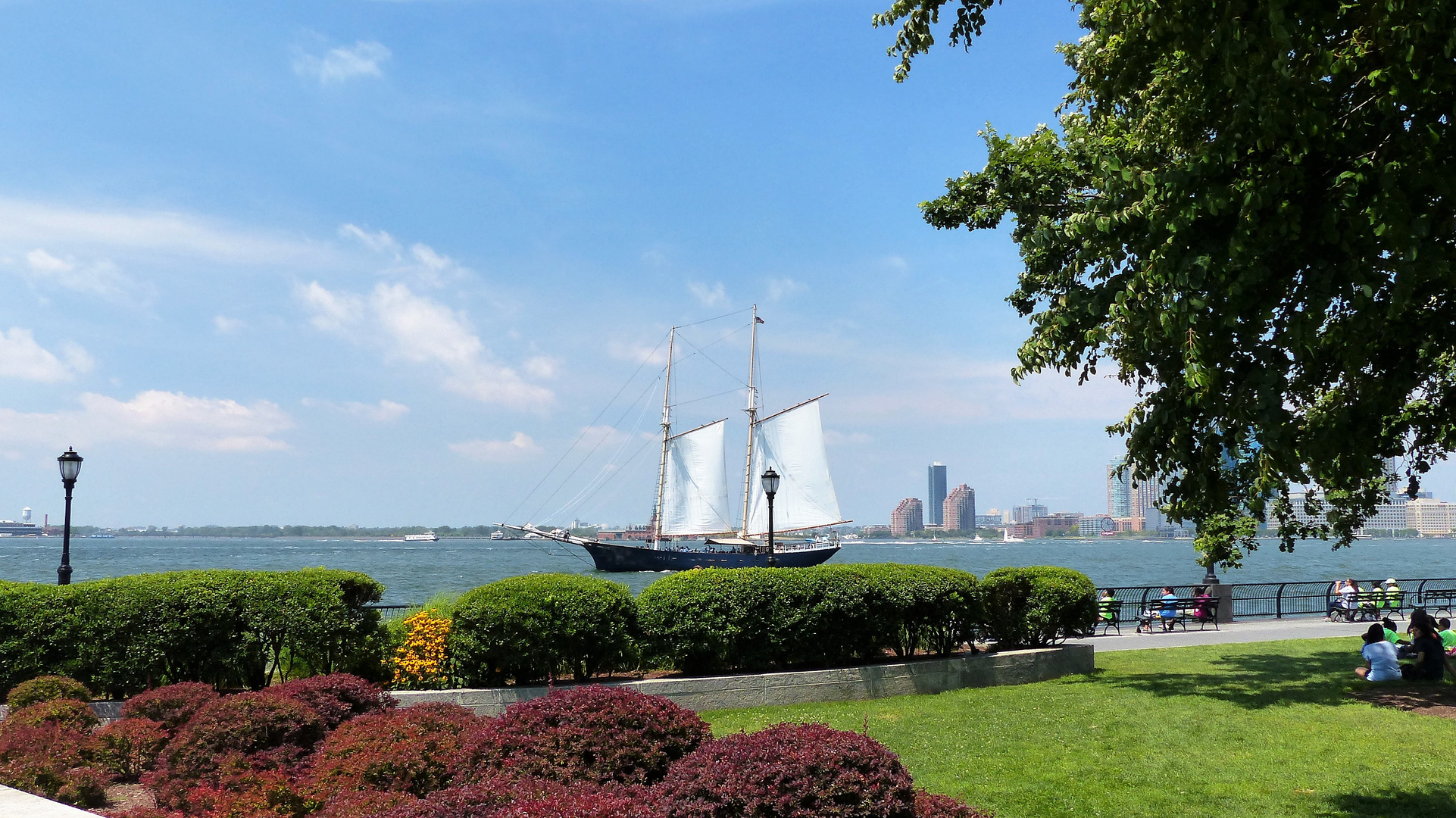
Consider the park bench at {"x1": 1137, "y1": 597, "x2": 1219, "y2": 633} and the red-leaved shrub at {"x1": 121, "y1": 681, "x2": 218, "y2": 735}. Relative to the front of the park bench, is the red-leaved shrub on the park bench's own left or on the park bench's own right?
on the park bench's own left

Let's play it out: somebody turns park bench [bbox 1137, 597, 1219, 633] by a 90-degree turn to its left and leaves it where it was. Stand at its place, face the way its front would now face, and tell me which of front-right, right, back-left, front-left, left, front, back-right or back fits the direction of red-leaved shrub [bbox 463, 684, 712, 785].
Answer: front-left

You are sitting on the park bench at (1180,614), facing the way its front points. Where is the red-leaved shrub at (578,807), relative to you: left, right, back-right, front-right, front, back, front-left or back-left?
back-left

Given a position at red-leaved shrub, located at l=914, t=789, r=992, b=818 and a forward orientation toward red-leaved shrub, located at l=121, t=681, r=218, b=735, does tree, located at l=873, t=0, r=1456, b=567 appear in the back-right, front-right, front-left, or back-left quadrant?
back-right

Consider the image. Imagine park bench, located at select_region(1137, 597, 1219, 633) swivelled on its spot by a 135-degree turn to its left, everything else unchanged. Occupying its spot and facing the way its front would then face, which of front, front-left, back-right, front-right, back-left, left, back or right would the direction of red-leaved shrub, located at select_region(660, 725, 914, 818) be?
front

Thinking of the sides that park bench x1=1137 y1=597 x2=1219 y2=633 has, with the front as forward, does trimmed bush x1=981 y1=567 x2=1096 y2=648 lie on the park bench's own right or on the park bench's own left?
on the park bench's own left

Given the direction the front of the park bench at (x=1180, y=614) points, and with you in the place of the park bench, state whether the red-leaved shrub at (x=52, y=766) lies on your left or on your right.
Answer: on your left

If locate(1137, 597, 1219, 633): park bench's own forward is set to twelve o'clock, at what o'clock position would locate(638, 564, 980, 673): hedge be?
The hedge is roughly at 8 o'clock from the park bench.

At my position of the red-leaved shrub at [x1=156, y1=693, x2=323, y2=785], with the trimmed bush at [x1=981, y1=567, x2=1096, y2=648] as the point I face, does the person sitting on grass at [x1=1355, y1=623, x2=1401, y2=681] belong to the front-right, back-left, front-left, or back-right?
front-right

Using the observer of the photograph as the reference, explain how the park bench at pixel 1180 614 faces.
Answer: facing away from the viewer and to the left of the viewer

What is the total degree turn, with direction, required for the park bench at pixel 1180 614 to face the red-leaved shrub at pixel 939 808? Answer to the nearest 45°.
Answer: approximately 135° to its left

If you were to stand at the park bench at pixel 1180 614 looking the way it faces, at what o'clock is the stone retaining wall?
The stone retaining wall is roughly at 8 o'clock from the park bench.

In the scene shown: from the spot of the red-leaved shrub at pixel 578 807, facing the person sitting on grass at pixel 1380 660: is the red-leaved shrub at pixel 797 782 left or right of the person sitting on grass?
right
